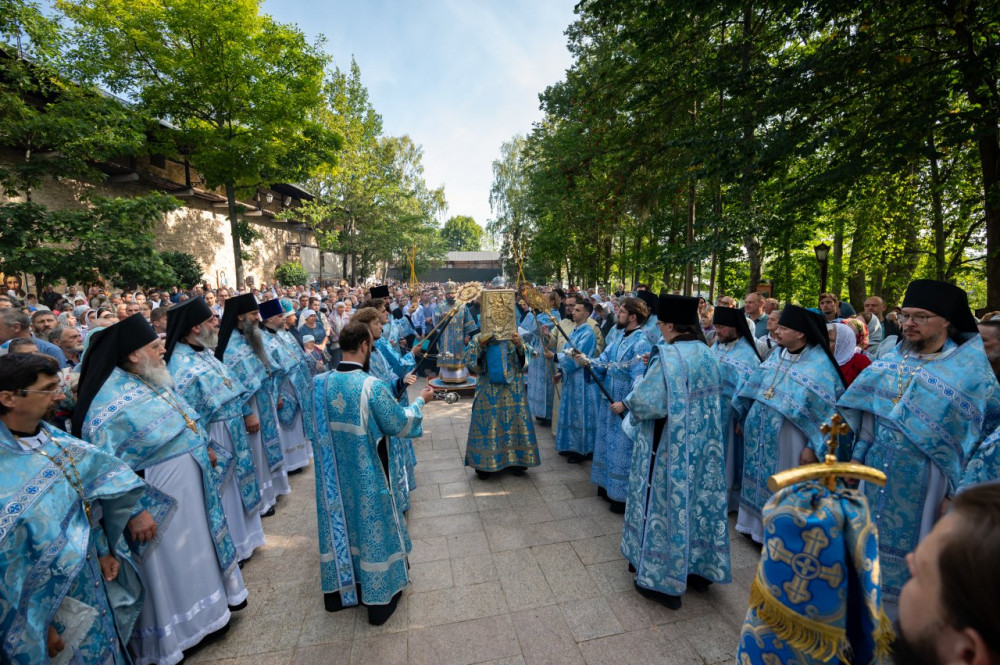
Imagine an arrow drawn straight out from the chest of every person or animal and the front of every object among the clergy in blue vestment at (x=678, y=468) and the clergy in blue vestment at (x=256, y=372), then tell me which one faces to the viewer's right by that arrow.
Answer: the clergy in blue vestment at (x=256, y=372)

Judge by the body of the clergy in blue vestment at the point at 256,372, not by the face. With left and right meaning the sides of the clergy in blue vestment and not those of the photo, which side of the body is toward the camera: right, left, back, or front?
right

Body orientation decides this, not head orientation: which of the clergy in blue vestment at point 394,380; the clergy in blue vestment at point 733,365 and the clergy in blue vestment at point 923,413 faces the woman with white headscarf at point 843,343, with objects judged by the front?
the clergy in blue vestment at point 394,380

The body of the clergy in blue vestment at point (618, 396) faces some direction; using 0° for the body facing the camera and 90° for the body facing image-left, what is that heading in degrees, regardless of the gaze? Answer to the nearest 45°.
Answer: approximately 90°

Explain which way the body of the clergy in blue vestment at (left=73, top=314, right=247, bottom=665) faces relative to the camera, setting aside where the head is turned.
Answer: to the viewer's right

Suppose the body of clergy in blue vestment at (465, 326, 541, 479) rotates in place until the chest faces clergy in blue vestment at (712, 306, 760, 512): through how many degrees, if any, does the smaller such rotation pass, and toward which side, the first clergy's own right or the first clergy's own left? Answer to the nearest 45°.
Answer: approximately 90° to the first clergy's own left

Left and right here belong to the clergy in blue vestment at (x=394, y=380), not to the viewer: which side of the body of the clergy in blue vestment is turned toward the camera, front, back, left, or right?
right

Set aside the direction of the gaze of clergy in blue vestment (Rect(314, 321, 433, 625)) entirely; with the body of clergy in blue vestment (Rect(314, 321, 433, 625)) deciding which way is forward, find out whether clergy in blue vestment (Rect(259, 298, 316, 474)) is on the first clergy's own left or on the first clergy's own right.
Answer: on the first clergy's own left

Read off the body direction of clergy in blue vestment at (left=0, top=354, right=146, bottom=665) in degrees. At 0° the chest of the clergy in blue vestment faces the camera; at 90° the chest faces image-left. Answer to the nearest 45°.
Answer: approximately 315°

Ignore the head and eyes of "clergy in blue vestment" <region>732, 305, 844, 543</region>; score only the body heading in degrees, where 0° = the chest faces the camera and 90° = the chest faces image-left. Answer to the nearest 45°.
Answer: approximately 45°

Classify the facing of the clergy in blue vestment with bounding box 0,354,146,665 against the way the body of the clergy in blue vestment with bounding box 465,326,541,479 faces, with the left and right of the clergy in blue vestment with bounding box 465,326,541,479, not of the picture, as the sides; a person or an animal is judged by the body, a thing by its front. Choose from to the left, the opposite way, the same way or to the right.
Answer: to the left

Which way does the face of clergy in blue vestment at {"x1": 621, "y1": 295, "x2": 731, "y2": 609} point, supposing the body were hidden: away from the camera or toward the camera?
away from the camera

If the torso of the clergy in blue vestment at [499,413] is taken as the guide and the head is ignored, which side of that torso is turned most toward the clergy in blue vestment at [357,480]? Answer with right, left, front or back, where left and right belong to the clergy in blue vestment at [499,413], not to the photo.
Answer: front

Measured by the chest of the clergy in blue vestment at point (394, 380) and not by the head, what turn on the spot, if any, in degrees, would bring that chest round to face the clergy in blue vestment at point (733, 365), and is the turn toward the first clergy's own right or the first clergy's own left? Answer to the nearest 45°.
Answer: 0° — they already face them

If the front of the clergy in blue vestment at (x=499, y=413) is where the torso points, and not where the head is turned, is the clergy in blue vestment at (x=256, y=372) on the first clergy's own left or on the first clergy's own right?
on the first clergy's own right

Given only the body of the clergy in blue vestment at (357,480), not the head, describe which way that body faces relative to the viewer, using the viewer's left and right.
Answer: facing away from the viewer and to the right of the viewer

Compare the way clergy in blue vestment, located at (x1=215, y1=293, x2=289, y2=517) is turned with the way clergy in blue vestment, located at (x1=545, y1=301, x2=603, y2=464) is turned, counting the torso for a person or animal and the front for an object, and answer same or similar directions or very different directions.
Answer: very different directions
